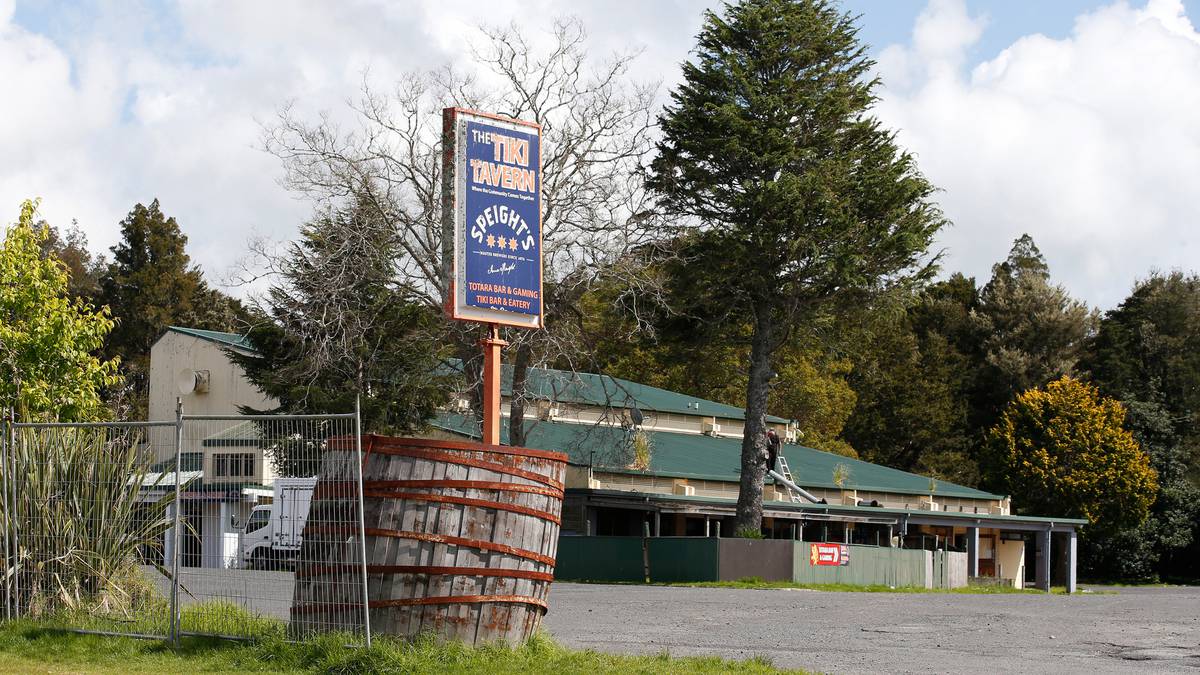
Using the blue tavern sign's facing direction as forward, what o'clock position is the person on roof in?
The person on roof is roughly at 8 o'clock from the blue tavern sign.

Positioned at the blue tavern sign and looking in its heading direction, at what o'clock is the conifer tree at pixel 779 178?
The conifer tree is roughly at 8 o'clock from the blue tavern sign.

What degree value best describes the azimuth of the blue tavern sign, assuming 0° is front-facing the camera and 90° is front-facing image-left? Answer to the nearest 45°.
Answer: approximately 315°

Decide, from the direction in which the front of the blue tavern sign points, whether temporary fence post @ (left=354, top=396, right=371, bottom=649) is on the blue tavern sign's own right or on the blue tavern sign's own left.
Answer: on the blue tavern sign's own right

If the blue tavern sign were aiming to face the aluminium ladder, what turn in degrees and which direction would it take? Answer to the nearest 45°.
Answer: approximately 135° to its left

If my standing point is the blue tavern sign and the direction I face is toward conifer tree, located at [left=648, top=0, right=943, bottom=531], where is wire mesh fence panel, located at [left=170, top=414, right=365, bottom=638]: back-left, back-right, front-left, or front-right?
back-left

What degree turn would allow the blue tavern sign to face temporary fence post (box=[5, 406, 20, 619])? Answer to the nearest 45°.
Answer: approximately 135° to its right
